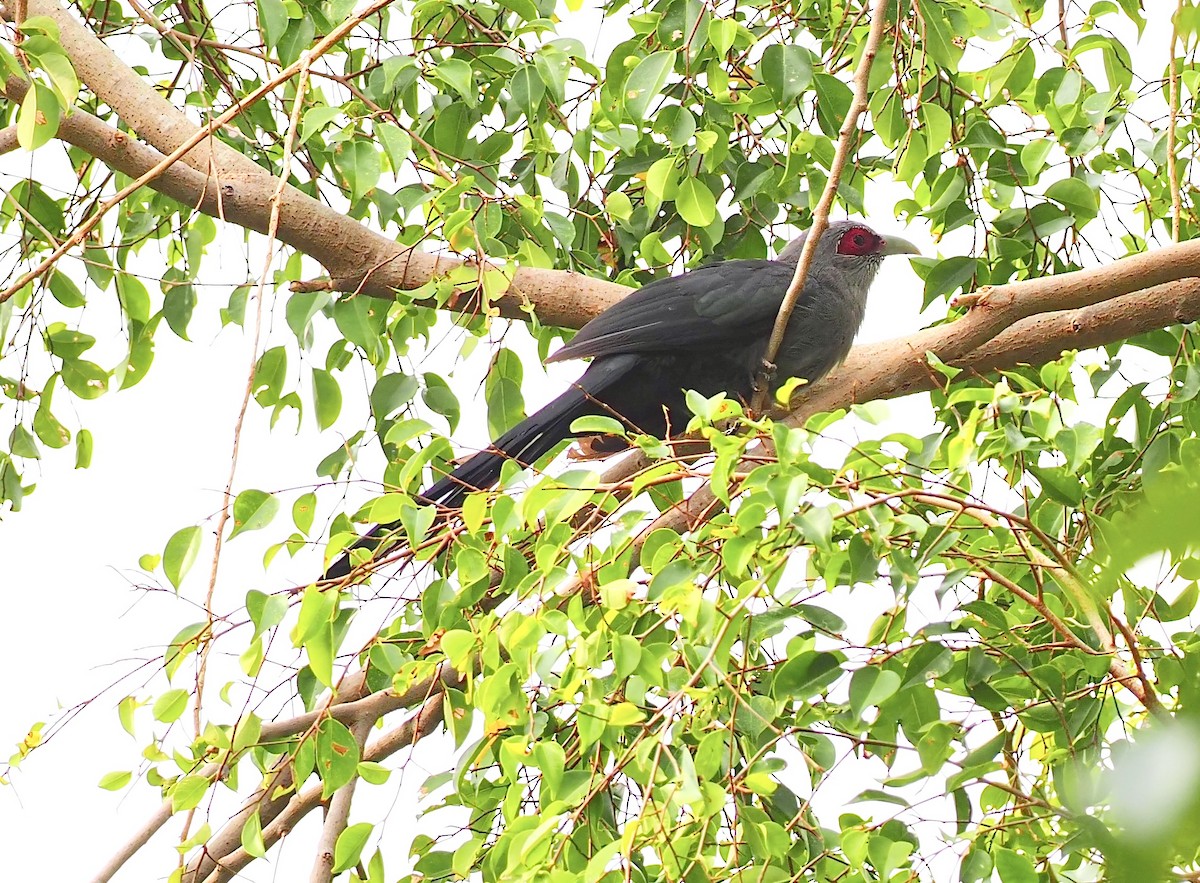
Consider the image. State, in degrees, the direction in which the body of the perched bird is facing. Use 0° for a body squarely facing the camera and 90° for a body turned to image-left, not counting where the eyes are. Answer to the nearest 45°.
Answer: approximately 270°
